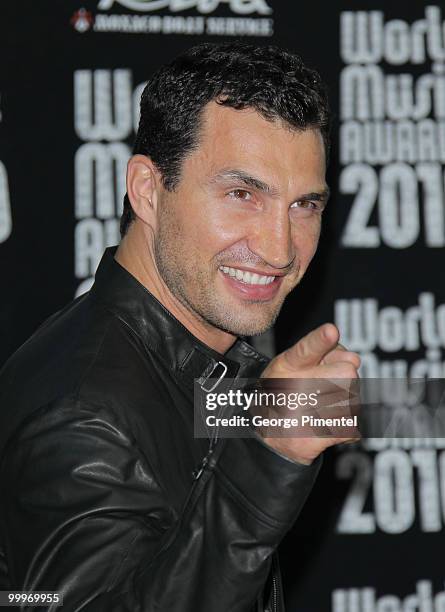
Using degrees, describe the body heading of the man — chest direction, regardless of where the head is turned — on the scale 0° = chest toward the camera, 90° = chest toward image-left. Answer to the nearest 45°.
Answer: approximately 315°

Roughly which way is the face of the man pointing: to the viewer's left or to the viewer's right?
to the viewer's right
